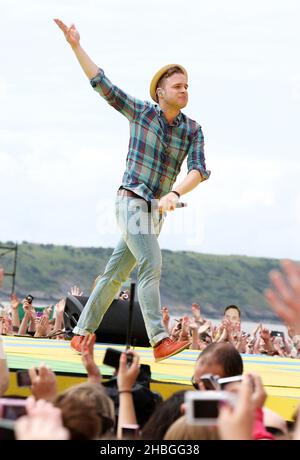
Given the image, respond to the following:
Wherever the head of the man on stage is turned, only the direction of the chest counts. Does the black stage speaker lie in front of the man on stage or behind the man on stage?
behind

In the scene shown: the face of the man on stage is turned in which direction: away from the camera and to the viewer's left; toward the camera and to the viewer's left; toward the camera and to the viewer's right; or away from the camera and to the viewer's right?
toward the camera and to the viewer's right

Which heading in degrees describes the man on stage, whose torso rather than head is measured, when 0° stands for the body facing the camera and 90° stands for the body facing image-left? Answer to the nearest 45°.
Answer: approximately 315°
